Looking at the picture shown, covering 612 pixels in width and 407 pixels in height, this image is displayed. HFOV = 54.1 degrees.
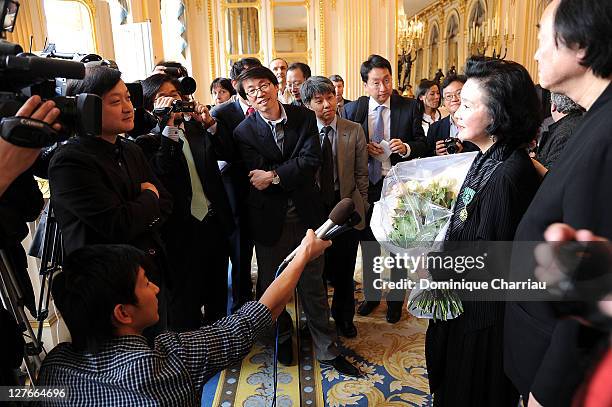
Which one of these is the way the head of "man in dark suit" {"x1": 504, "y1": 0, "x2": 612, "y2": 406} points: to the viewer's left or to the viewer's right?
to the viewer's left

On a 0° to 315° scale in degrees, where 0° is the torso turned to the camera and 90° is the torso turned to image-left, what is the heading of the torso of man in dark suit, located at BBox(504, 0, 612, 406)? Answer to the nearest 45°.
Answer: approximately 90°

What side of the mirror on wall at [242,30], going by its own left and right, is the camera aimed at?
front

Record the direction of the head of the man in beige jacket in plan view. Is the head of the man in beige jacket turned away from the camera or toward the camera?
toward the camera

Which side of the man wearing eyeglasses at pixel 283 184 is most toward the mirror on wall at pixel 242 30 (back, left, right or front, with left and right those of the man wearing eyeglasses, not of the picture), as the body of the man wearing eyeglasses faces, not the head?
back

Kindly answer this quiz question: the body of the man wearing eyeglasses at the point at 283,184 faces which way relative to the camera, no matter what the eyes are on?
toward the camera

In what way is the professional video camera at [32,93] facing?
to the viewer's right

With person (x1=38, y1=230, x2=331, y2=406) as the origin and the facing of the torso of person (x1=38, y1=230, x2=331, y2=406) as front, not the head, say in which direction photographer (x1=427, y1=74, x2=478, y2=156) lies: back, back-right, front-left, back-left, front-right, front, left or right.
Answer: front

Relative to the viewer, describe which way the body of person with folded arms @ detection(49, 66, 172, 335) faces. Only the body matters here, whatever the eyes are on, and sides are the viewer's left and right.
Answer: facing the viewer and to the right of the viewer

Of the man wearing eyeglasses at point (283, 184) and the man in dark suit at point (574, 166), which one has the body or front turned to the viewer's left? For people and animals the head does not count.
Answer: the man in dark suit
